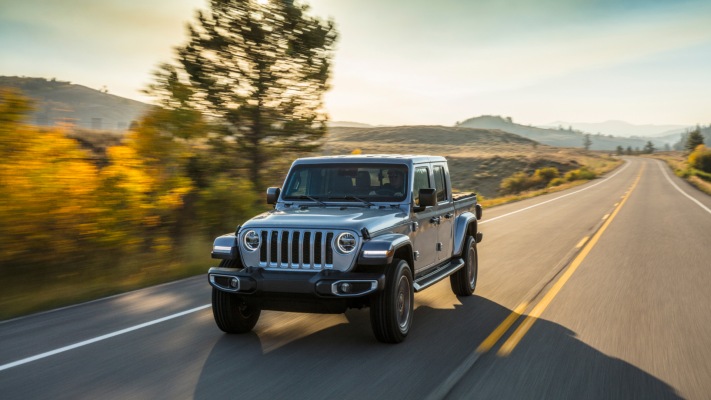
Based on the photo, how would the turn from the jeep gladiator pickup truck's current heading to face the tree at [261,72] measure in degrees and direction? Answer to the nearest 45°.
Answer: approximately 135° to its right

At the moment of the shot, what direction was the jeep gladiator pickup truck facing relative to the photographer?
facing the viewer and to the left of the viewer
